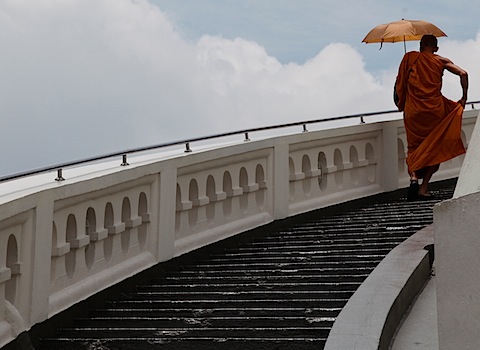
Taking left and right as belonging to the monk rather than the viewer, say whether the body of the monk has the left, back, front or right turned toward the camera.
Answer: back

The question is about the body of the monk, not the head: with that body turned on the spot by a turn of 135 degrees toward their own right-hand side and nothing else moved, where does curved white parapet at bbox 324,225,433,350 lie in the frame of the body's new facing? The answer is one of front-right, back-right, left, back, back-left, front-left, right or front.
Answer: front-right

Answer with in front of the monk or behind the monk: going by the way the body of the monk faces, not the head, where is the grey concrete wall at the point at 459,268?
behind

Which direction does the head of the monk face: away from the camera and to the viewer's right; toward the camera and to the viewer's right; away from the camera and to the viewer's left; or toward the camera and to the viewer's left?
away from the camera and to the viewer's right
